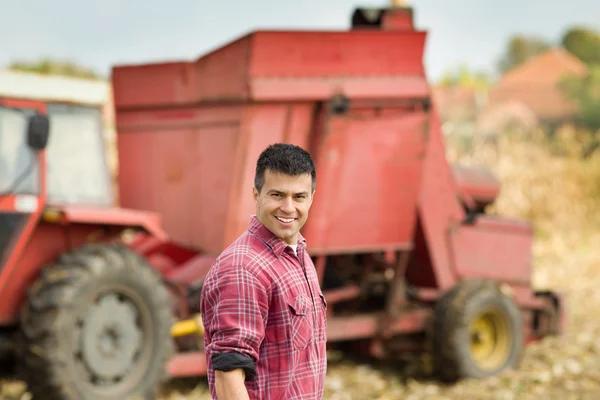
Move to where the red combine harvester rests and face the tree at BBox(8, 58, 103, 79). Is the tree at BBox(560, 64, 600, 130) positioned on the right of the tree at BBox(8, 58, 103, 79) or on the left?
right

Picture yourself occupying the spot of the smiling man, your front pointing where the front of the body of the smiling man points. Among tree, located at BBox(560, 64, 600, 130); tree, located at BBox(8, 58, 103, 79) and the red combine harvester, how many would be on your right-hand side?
0

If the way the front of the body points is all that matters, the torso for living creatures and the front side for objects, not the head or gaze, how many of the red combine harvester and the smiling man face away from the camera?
0

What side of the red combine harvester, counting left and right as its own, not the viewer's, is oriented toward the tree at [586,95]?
back

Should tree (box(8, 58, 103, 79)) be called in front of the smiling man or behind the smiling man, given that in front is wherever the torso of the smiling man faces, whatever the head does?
behind

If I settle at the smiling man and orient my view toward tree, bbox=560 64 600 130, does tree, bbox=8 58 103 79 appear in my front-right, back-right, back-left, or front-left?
front-left

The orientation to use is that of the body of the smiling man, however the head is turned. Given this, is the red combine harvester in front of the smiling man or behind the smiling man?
behind

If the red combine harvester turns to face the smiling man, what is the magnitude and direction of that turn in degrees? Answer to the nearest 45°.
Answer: approximately 45° to its left

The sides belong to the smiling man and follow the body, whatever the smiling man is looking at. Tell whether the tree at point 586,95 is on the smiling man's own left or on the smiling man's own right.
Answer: on the smiling man's own left

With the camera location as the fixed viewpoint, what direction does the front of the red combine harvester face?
facing the viewer and to the left of the viewer

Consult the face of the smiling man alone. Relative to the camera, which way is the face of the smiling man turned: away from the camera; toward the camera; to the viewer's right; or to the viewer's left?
toward the camera

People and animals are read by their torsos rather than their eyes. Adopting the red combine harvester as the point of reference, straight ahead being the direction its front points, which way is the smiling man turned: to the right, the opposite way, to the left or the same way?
to the left
